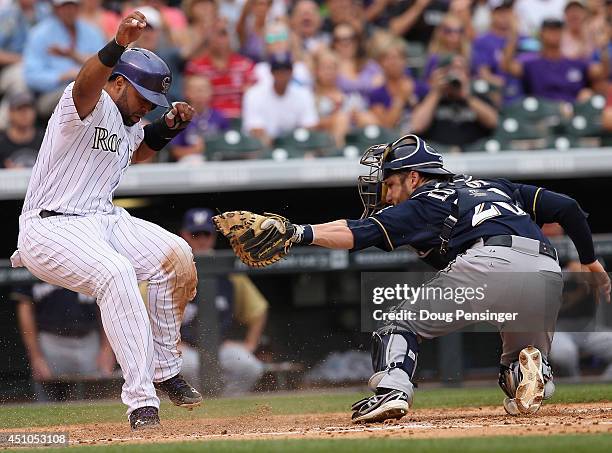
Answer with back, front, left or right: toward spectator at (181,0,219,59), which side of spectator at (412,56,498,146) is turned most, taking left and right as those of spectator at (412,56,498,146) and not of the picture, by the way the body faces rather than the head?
right

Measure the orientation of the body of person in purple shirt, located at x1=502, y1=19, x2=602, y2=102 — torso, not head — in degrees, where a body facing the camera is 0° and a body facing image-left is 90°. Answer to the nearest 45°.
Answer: approximately 0°

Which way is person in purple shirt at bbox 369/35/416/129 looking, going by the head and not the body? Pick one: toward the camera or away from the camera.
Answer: toward the camera

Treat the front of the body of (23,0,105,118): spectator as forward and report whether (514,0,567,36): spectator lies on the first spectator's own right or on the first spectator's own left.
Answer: on the first spectator's own left

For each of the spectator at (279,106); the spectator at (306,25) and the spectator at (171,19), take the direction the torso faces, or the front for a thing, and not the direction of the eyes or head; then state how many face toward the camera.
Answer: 3

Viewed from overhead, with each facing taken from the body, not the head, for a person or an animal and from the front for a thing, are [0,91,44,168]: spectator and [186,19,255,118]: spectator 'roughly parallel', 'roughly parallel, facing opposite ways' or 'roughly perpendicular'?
roughly parallel

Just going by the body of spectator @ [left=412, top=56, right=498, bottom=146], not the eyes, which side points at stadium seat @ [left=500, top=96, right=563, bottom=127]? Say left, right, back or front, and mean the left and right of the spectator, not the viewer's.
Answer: left

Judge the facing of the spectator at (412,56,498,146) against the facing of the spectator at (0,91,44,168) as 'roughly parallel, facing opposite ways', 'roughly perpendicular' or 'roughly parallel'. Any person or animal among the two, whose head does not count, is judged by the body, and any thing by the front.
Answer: roughly parallel

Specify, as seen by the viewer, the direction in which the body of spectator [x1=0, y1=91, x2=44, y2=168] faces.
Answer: toward the camera

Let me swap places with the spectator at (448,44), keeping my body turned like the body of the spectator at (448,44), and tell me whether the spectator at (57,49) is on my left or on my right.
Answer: on my right

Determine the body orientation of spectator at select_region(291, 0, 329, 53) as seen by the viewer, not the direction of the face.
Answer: toward the camera

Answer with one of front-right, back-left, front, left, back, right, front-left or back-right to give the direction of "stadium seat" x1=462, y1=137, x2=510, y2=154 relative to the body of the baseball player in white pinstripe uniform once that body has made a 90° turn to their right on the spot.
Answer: back

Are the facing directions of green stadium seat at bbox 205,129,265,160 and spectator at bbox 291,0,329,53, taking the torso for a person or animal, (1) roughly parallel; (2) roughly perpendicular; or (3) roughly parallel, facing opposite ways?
roughly parallel

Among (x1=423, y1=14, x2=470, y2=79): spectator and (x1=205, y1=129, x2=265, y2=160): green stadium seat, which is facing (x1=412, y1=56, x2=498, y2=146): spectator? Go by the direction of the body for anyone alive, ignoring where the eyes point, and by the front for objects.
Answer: (x1=423, y1=14, x2=470, y2=79): spectator

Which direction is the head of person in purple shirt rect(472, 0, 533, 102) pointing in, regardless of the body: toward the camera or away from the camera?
toward the camera

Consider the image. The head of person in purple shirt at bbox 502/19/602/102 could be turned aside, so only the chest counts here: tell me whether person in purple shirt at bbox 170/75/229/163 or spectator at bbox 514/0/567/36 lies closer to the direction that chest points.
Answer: the person in purple shirt
